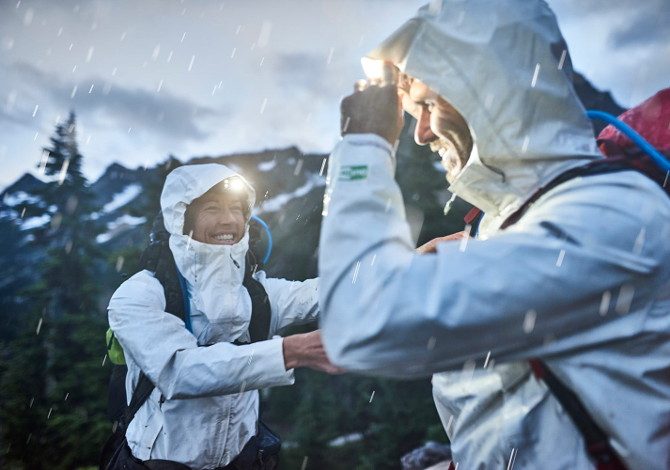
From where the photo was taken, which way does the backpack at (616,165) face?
to the viewer's right

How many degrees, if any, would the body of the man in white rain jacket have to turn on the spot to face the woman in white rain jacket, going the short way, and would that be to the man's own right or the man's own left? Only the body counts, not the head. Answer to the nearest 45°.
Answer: approximately 45° to the man's own right

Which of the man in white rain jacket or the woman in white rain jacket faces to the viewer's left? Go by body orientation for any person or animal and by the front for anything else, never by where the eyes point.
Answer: the man in white rain jacket

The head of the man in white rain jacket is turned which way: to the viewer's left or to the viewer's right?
to the viewer's left

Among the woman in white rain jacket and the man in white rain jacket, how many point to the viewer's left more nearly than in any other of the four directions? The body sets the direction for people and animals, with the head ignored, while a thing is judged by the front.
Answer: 1

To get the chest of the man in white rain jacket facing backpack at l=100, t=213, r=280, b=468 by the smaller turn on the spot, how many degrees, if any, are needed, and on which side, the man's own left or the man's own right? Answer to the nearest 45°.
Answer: approximately 45° to the man's own right

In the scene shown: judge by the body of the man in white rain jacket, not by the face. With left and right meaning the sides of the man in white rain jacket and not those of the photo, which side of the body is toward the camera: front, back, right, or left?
left

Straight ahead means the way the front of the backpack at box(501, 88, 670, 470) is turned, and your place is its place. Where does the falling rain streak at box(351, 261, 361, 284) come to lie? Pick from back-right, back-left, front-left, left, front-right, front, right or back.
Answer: back-right

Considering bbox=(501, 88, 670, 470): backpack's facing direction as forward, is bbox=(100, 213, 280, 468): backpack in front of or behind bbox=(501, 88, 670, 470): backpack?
behind

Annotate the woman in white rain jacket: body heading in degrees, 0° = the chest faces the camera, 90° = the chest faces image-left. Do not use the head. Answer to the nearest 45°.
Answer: approximately 315°

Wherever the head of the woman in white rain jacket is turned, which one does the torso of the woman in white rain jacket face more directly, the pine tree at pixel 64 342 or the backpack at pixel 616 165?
the backpack
